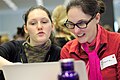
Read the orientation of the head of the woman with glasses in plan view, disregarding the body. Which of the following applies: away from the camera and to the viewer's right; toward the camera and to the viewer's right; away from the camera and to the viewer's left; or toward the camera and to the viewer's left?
toward the camera and to the viewer's left

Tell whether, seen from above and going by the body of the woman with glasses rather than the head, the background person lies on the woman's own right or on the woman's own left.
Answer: on the woman's own right

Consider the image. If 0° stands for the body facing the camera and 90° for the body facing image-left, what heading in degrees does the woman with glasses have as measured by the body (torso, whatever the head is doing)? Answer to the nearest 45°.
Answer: approximately 45°
